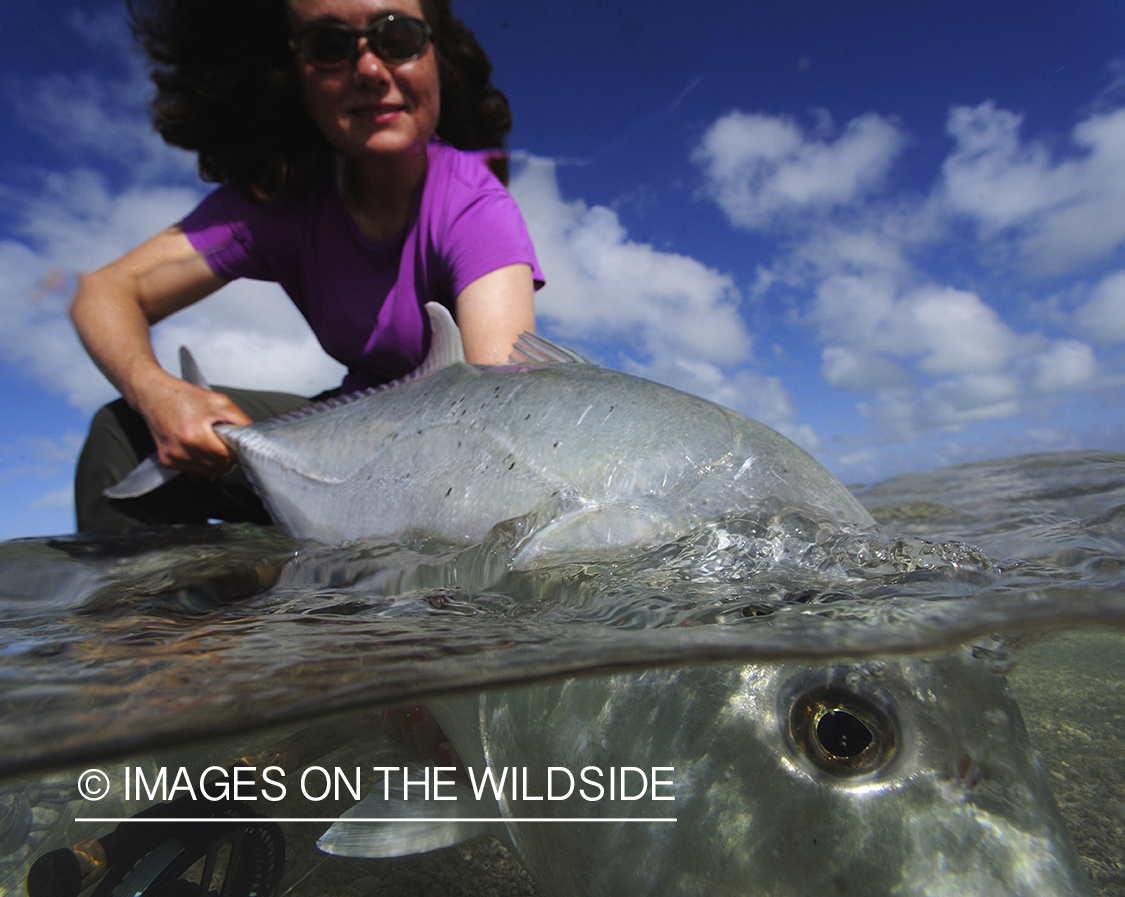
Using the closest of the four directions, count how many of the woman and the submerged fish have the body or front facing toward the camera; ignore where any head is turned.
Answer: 1

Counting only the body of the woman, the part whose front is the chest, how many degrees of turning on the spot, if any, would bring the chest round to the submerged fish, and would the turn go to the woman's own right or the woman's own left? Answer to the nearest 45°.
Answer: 0° — they already face it

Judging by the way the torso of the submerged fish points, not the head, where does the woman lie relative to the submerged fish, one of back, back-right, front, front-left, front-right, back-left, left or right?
back-left

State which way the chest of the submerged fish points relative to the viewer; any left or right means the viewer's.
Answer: facing to the right of the viewer

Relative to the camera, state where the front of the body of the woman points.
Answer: toward the camera
